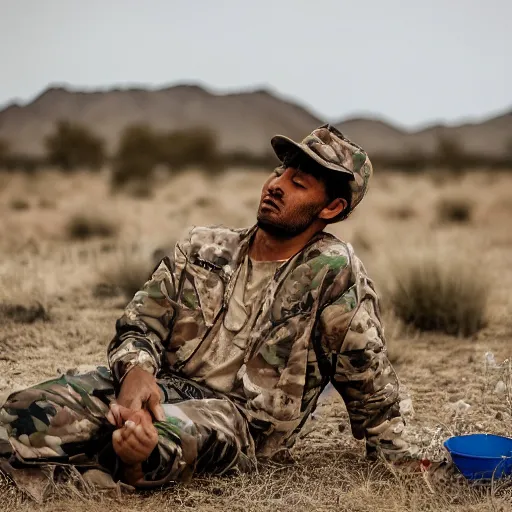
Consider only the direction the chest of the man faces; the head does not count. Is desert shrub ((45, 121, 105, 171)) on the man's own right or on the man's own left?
on the man's own right

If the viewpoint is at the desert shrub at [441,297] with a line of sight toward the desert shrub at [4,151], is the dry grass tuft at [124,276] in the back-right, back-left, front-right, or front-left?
front-left

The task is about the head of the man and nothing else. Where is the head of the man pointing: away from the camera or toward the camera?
toward the camera

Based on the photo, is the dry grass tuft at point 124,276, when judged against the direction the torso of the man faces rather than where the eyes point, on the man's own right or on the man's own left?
on the man's own right

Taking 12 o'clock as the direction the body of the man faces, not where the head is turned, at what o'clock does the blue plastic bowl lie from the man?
The blue plastic bowl is roughly at 8 o'clock from the man.

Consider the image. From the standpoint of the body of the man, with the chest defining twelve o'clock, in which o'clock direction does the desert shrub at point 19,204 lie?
The desert shrub is roughly at 4 o'clock from the man.

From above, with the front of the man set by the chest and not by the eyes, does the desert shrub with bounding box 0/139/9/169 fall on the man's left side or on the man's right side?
on the man's right side
